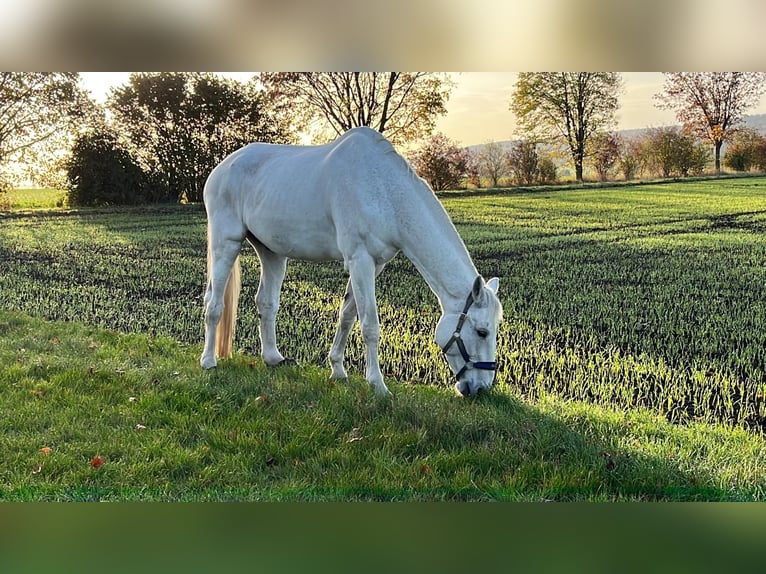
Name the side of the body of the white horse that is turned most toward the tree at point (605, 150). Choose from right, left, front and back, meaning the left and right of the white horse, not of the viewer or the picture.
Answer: left

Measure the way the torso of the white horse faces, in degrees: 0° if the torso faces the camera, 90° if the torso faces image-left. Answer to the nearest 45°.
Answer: approximately 315°

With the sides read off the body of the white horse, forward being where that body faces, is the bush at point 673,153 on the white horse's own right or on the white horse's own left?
on the white horse's own left

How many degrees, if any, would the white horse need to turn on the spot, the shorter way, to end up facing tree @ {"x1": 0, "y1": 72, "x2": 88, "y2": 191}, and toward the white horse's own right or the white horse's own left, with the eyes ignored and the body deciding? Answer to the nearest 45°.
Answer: approximately 180°

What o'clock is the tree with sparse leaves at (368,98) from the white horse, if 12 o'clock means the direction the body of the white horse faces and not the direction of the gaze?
The tree with sparse leaves is roughly at 8 o'clock from the white horse.

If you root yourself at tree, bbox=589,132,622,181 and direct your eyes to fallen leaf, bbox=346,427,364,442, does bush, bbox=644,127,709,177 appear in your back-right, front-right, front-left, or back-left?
back-left

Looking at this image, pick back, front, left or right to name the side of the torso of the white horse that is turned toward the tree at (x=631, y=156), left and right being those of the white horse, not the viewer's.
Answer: left
